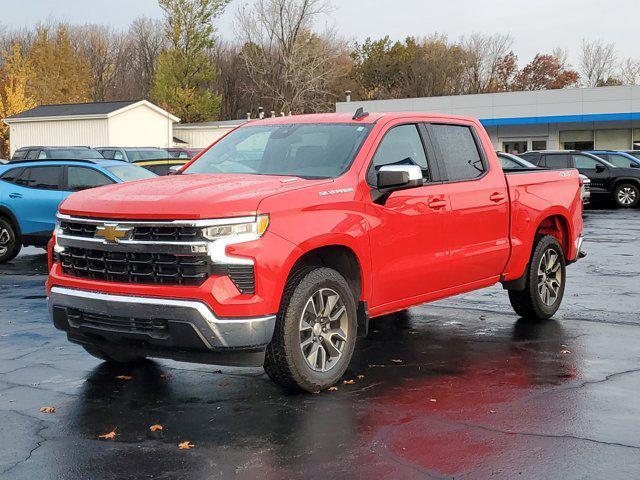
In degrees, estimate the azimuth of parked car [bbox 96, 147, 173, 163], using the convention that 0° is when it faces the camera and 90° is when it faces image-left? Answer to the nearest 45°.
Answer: approximately 315°

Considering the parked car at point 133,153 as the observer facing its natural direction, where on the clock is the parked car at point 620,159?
the parked car at point 620,159 is roughly at 11 o'clock from the parked car at point 133,153.

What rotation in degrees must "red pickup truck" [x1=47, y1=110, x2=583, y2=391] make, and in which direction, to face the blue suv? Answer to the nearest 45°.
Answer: approximately 90° to its right

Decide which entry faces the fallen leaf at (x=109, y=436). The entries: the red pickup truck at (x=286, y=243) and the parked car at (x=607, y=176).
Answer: the red pickup truck

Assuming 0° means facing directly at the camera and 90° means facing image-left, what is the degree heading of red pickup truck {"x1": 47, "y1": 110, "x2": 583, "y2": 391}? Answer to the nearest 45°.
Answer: approximately 45°

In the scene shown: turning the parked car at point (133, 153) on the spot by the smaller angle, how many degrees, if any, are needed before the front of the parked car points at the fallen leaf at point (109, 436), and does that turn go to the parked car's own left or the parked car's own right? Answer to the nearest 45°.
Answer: approximately 45° to the parked car's own right

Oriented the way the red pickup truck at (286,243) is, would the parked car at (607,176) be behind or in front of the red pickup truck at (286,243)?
behind

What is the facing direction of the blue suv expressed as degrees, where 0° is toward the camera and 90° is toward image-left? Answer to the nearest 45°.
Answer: approximately 315°

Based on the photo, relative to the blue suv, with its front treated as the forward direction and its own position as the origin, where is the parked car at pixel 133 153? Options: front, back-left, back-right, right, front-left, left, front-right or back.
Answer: back-left
